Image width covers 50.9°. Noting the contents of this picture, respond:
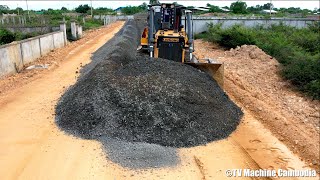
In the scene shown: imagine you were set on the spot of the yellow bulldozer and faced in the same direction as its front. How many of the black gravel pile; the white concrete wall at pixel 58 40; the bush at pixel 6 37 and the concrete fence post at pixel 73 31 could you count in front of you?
1

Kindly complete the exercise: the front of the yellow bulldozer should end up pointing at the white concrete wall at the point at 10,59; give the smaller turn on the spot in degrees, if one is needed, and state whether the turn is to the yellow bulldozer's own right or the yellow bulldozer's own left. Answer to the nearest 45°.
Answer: approximately 90° to the yellow bulldozer's own right

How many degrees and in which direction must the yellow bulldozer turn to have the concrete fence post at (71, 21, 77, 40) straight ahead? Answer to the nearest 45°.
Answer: approximately 135° to its right

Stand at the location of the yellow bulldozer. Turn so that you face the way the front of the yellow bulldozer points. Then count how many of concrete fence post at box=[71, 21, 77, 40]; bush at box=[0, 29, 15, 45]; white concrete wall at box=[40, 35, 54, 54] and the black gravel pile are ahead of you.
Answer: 1

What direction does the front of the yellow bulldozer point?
toward the camera

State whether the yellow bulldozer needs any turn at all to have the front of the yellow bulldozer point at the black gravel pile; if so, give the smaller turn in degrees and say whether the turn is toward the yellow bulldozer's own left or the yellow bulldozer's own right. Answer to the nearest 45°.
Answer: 0° — it already faces it

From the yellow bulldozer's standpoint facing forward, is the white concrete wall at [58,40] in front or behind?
behind

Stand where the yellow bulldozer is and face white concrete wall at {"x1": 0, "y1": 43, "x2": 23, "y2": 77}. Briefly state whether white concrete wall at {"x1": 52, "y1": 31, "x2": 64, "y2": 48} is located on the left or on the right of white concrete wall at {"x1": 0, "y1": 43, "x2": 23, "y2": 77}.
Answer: right

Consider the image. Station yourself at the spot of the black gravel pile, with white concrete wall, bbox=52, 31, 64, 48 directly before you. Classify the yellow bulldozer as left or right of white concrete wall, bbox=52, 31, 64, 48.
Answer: right

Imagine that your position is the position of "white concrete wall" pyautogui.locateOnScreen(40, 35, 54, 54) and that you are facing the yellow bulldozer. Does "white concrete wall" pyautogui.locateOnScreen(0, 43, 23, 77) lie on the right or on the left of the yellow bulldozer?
right

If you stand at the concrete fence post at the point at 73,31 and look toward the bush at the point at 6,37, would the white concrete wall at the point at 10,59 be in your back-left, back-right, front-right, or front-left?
front-left

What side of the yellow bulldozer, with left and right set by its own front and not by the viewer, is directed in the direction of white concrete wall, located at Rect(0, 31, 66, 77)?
right

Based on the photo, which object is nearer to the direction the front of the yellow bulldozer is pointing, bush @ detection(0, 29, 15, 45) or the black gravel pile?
the black gravel pile

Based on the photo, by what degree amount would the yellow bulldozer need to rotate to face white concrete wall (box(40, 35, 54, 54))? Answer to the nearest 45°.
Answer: approximately 135° to its right
